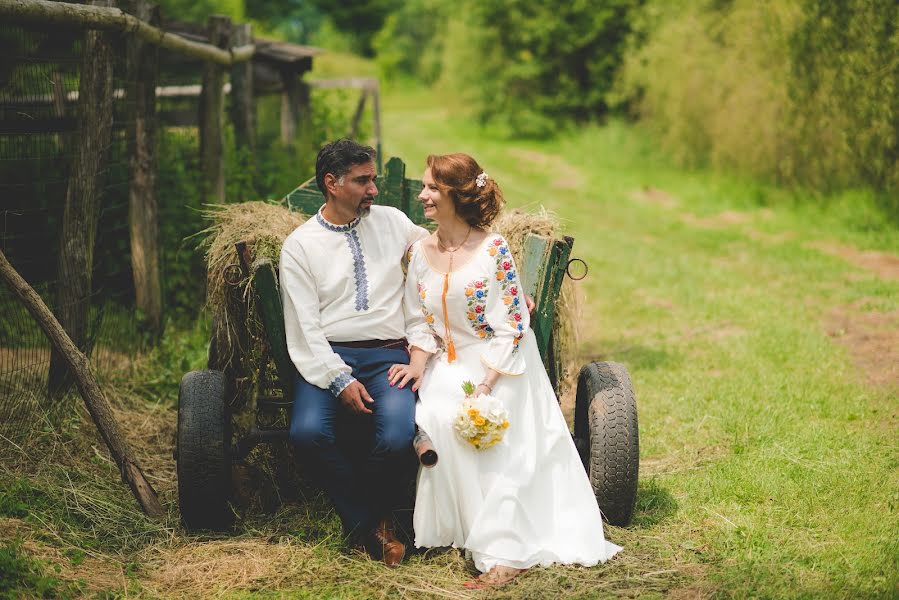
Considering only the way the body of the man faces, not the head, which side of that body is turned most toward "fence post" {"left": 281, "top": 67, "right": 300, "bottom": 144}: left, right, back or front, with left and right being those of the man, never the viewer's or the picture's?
back

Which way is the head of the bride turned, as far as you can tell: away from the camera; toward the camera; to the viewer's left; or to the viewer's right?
to the viewer's left

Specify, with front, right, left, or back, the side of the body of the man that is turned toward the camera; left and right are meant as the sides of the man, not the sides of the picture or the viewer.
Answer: front

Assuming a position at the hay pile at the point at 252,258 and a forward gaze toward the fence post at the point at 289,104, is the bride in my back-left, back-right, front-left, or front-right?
back-right
